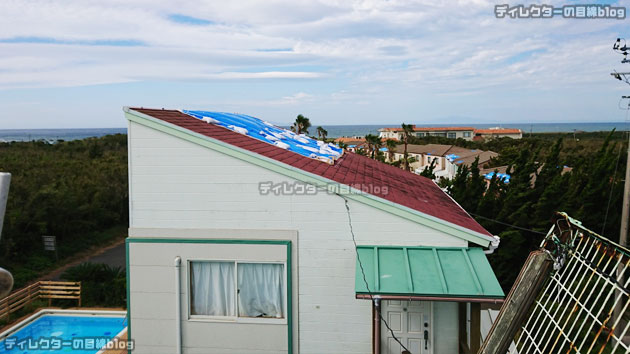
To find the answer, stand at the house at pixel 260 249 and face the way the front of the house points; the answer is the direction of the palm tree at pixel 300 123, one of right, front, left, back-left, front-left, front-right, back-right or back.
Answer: back

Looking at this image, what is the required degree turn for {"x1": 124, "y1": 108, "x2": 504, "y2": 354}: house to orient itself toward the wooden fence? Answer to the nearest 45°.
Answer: approximately 135° to its right

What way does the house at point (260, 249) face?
toward the camera

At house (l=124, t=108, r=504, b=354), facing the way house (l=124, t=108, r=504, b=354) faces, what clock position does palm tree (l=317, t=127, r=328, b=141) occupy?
The palm tree is roughly at 6 o'clock from the house.
